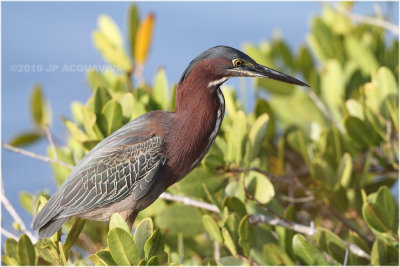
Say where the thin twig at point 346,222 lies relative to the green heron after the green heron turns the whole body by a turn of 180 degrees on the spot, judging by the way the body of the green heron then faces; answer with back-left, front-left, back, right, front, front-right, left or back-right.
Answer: back-right

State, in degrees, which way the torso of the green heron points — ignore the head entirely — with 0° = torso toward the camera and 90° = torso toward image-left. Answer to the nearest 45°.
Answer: approximately 270°

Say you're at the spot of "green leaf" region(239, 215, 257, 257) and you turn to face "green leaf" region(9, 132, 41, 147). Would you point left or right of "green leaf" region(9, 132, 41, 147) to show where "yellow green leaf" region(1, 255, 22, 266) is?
left

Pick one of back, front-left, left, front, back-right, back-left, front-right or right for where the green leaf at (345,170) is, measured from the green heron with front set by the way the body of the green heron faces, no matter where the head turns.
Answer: front-left

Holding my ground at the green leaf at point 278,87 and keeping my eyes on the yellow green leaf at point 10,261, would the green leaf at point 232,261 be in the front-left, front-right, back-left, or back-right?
front-left

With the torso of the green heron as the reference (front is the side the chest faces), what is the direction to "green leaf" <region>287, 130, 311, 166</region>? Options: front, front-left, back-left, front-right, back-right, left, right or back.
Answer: front-left

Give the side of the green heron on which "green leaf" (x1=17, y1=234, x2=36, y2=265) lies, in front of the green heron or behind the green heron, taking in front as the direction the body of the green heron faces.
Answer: behind

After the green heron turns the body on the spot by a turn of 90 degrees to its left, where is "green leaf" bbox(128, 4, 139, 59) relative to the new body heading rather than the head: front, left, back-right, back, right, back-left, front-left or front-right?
front

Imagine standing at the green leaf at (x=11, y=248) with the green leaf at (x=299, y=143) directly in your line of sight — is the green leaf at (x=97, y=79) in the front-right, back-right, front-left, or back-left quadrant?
front-left

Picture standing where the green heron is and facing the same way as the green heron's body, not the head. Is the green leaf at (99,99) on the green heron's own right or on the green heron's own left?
on the green heron's own left

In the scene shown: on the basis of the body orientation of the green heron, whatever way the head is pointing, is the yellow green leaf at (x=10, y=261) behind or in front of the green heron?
behind
